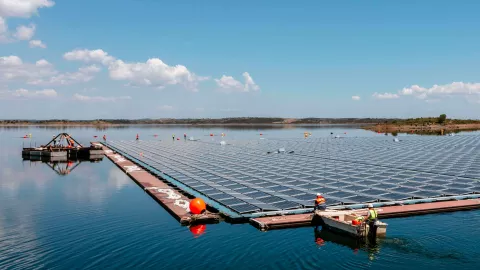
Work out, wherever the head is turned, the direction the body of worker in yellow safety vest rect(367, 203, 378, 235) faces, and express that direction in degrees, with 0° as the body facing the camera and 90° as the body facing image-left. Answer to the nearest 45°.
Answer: approximately 135°

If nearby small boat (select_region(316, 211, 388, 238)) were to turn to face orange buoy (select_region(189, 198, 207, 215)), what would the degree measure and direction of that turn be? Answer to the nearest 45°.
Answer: approximately 45° to its left

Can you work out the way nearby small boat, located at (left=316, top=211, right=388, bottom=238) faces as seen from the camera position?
facing away from the viewer and to the left of the viewer
